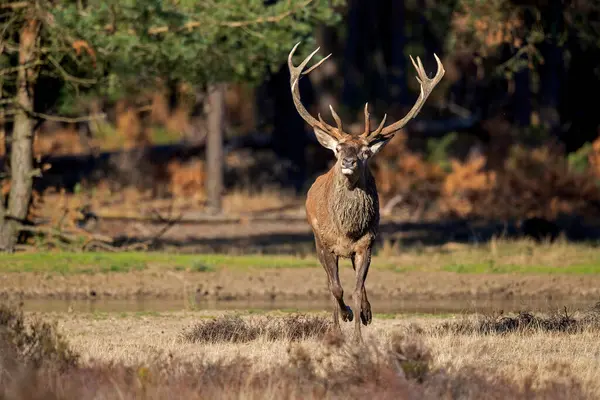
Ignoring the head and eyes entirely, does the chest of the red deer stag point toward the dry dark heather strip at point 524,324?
no

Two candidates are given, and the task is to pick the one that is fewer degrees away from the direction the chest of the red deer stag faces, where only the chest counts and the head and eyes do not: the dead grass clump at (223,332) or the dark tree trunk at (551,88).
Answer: the dead grass clump

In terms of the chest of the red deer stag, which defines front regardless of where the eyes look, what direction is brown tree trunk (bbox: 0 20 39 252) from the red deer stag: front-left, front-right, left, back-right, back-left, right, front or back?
back-right

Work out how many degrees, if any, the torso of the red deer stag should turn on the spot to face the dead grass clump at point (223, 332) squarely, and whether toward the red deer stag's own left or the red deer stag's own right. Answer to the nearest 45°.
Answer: approximately 90° to the red deer stag's own right

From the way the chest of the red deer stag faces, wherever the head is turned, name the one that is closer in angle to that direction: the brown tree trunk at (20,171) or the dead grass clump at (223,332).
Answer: the dead grass clump

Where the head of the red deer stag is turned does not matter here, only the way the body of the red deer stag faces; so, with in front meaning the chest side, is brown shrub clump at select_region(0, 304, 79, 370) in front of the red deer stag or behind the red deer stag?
in front

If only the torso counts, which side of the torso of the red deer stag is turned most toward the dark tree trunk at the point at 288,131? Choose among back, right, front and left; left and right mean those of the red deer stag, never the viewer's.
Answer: back

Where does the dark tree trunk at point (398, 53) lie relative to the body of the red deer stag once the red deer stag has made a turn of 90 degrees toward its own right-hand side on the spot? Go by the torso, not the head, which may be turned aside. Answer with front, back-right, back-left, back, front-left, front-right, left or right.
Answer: right

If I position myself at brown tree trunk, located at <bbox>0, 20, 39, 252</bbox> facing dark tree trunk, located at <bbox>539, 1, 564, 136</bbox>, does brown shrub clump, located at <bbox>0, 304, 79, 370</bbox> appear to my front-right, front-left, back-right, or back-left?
back-right

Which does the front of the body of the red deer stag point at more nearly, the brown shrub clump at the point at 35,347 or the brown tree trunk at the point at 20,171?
the brown shrub clump

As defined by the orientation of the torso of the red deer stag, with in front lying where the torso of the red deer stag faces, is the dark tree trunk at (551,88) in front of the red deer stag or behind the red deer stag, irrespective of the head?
behind

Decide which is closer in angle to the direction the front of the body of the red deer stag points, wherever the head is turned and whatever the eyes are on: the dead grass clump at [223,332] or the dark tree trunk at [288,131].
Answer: the dead grass clump

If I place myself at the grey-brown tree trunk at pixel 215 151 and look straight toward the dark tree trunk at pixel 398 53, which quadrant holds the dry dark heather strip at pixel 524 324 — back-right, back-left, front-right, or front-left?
back-right

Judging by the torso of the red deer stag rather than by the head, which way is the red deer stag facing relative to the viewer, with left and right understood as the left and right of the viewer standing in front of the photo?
facing the viewer
